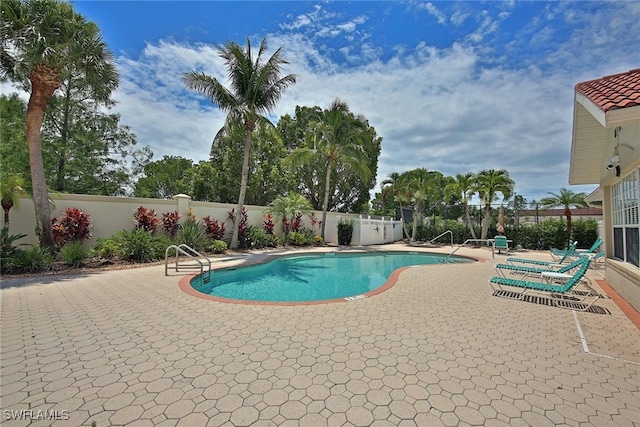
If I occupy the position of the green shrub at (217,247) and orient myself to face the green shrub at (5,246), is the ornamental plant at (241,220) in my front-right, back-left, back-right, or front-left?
back-right

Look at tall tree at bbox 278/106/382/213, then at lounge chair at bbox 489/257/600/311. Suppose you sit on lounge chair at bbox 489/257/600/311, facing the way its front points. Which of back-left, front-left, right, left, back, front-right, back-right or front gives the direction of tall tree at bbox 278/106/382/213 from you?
front-right

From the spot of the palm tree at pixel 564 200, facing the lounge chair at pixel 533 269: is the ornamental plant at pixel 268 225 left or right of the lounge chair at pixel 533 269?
right

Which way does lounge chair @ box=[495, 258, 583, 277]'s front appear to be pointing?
to the viewer's left

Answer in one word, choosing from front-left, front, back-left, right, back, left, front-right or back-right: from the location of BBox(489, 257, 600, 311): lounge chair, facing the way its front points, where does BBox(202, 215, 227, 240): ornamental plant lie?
front

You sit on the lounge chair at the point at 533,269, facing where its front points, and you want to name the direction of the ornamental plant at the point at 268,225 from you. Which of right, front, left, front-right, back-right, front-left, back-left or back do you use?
front

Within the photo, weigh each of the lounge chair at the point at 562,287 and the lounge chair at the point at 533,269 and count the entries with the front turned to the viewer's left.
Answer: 2

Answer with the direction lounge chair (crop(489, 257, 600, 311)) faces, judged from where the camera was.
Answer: facing to the left of the viewer

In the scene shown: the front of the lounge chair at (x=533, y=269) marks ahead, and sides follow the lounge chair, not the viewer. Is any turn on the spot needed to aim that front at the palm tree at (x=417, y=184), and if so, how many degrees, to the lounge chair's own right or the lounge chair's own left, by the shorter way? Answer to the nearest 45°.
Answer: approximately 45° to the lounge chair's own right

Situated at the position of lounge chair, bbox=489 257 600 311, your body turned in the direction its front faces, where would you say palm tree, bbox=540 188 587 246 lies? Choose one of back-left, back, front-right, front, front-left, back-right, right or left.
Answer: right

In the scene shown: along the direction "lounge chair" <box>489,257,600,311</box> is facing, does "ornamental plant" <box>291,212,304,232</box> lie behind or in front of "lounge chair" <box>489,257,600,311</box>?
in front

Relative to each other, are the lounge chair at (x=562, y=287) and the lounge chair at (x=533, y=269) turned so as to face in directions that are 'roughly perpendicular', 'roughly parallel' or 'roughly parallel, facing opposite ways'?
roughly parallel

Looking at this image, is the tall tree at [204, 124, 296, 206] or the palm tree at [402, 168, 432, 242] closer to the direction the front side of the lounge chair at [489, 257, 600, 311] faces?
the tall tree

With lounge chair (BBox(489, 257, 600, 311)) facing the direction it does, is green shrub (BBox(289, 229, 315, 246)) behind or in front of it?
in front

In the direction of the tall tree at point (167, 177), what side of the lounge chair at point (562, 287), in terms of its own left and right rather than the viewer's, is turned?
front

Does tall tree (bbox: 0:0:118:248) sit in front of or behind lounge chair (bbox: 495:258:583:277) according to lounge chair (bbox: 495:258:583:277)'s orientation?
in front
